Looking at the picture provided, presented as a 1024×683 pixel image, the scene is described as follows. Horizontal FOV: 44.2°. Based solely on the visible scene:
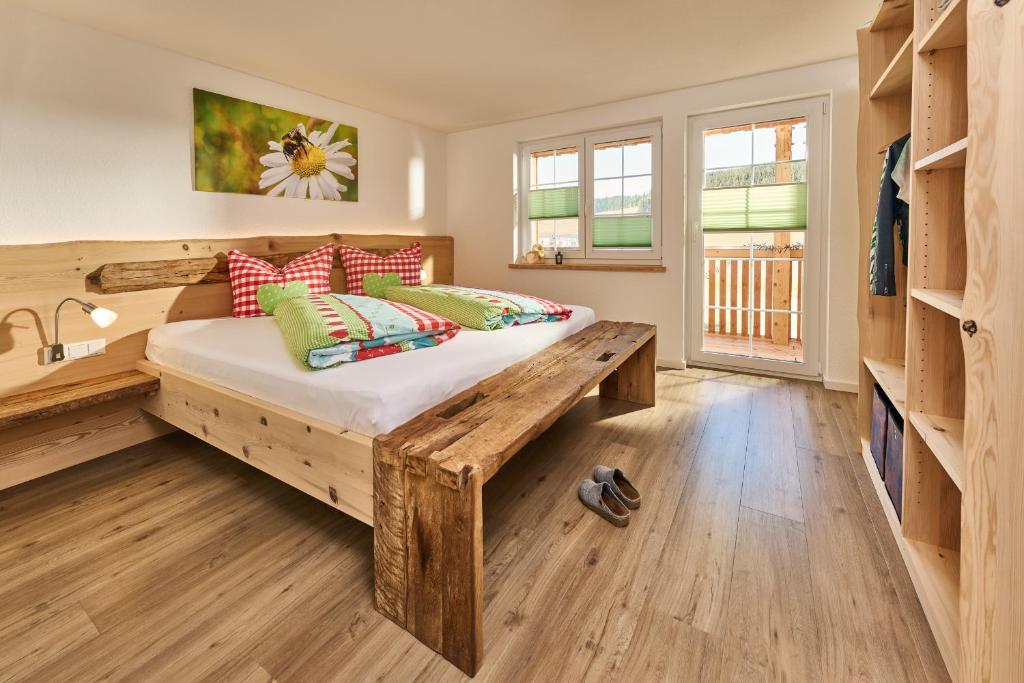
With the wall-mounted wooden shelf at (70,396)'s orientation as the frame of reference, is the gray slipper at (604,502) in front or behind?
in front

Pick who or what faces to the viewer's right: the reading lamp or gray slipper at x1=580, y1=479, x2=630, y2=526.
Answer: the reading lamp

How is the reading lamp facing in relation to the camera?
to the viewer's right

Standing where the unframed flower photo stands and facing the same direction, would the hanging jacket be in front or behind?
in front

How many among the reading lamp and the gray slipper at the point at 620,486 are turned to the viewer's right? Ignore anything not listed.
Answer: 1

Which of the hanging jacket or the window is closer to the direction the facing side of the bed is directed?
the hanging jacket
